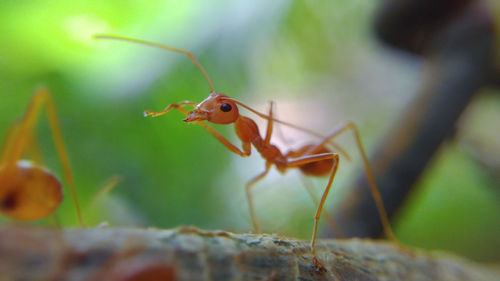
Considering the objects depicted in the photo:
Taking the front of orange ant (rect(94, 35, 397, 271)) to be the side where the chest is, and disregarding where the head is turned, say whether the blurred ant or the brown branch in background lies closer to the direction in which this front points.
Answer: the blurred ant

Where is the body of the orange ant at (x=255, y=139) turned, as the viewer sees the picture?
to the viewer's left

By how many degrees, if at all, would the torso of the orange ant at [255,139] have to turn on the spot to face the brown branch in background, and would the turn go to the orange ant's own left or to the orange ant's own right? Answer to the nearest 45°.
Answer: approximately 135° to the orange ant's own right

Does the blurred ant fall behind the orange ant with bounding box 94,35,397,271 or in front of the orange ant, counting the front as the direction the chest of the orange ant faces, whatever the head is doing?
in front
